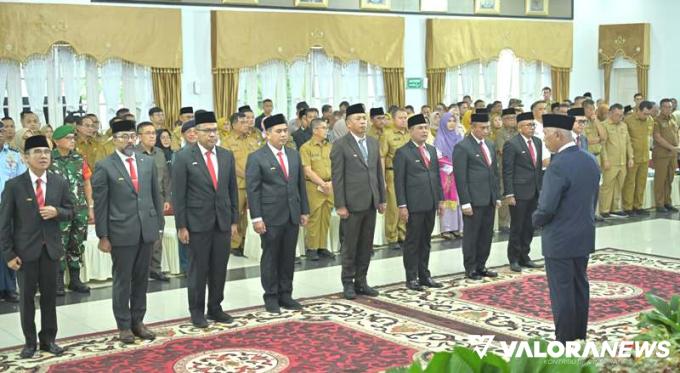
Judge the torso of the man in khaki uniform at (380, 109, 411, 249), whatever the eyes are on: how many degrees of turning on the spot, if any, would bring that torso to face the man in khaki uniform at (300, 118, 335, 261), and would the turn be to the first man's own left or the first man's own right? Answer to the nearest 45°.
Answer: approximately 90° to the first man's own right

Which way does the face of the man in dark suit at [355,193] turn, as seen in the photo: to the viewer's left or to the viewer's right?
to the viewer's right

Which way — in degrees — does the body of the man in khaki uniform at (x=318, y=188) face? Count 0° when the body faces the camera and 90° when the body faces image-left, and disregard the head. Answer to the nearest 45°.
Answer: approximately 315°

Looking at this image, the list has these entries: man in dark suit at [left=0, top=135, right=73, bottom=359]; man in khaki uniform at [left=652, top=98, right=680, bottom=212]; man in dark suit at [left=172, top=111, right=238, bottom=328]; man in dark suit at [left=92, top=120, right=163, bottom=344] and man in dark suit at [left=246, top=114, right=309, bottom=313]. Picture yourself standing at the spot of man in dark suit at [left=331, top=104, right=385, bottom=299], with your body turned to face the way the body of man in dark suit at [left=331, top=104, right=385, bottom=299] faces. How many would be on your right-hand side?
4

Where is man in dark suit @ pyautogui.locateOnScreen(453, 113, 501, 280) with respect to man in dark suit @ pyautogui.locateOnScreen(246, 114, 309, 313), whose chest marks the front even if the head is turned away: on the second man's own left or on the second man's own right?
on the second man's own left

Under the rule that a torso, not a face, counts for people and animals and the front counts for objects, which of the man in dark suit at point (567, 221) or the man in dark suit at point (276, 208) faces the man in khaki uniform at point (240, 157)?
the man in dark suit at point (567, 221)
